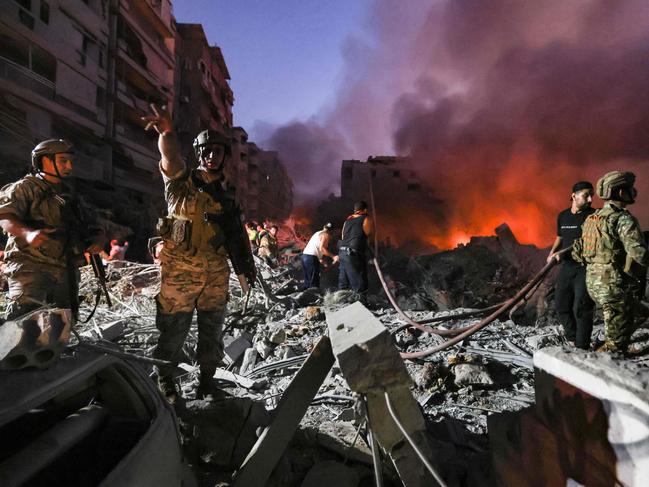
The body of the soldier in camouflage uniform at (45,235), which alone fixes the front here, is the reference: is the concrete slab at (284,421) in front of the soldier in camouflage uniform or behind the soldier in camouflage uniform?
in front

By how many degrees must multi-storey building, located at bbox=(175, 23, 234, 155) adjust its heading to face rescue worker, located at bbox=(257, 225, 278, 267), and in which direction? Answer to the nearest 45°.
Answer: approximately 90° to its right

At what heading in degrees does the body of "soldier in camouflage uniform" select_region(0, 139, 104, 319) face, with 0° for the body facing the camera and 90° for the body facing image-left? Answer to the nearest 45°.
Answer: approximately 315°

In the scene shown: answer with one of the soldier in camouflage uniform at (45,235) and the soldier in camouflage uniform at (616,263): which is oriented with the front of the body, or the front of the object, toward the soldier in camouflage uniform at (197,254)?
the soldier in camouflage uniform at (45,235)

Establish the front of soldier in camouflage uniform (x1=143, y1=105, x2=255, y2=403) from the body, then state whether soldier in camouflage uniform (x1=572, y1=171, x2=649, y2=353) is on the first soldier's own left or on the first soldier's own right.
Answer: on the first soldier's own left

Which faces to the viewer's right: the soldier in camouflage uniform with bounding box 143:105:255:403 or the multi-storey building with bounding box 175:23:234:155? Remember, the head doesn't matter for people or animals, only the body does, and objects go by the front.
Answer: the multi-storey building

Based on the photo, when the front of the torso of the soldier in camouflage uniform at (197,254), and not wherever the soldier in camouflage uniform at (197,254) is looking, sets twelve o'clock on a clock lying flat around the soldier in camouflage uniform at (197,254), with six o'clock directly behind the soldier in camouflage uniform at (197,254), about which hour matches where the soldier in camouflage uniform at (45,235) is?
the soldier in camouflage uniform at (45,235) is roughly at 4 o'clock from the soldier in camouflage uniform at (197,254).

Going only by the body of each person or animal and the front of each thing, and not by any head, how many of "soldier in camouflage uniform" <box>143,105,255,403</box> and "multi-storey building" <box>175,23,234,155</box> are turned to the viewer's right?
1

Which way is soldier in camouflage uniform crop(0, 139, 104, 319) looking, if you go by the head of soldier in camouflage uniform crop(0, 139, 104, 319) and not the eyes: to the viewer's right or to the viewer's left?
to the viewer's right

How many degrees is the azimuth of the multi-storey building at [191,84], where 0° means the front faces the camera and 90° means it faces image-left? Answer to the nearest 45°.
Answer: approximately 270°

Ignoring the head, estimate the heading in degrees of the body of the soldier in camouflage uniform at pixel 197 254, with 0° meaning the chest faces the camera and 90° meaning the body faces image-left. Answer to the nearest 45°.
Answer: approximately 0°
